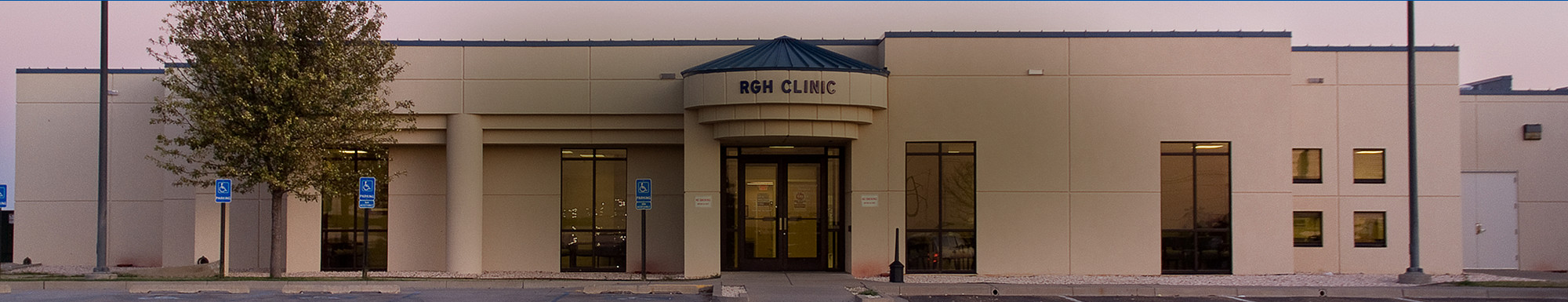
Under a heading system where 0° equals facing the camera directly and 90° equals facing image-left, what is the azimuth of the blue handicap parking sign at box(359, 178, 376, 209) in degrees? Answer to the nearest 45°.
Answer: approximately 0°

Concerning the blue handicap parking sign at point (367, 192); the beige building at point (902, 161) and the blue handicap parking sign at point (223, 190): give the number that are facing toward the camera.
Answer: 3

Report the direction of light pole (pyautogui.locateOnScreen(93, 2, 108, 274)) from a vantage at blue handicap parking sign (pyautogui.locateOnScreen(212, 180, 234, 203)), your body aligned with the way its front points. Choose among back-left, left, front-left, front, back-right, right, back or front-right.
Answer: back-right

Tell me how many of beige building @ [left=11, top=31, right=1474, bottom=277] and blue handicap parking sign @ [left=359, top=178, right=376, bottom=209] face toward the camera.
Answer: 2

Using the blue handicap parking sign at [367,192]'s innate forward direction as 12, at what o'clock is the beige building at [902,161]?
The beige building is roughly at 9 o'clock from the blue handicap parking sign.

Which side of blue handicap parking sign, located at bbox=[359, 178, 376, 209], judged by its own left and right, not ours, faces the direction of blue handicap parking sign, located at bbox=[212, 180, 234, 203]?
right

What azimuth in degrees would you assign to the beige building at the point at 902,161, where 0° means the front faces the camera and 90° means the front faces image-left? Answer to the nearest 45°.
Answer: approximately 0°

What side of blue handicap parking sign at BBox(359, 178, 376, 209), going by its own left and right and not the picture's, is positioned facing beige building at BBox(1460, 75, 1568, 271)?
left

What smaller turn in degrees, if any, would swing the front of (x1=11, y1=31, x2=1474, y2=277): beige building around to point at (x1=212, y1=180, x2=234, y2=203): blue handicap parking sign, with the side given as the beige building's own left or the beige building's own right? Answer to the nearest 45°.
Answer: approximately 90° to the beige building's own right

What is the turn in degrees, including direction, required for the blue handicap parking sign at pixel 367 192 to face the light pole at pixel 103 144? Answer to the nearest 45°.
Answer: approximately 135° to its right

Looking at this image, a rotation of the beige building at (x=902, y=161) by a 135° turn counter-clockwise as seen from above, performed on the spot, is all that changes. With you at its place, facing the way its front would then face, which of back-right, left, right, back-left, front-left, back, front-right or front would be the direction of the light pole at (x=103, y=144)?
back-left

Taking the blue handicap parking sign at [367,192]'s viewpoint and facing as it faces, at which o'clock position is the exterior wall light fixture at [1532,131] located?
The exterior wall light fixture is roughly at 9 o'clock from the blue handicap parking sign.
